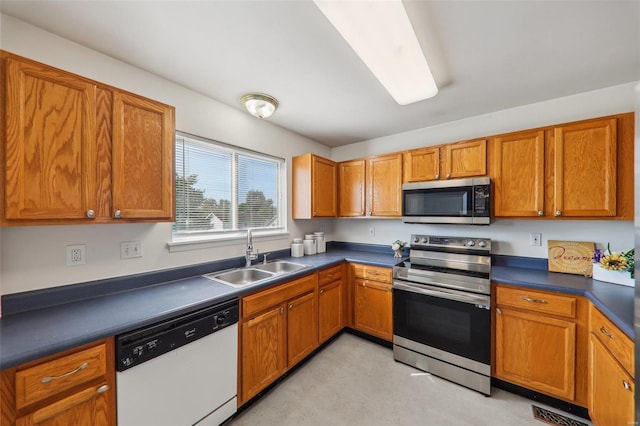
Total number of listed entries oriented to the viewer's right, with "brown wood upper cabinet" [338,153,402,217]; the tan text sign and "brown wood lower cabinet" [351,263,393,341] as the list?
0

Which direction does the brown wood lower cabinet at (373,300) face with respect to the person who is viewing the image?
facing the viewer and to the left of the viewer

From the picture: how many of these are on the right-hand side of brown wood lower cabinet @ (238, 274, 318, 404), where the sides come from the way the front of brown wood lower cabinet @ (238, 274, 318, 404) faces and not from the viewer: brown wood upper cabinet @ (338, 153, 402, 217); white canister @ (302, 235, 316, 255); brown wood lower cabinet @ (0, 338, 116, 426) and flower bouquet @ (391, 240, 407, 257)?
1

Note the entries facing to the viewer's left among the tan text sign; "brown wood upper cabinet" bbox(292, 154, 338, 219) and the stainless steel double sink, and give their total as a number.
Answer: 0

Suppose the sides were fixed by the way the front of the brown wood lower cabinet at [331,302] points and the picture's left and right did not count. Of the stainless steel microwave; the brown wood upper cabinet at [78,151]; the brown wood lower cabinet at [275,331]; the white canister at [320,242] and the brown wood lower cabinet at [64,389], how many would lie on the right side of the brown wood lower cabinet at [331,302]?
3

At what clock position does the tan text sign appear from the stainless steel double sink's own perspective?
The tan text sign is roughly at 11 o'clock from the stainless steel double sink.

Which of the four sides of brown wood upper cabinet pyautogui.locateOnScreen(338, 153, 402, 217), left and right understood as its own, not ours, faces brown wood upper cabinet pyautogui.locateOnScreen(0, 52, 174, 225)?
front

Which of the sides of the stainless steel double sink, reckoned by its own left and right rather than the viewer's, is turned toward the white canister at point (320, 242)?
left

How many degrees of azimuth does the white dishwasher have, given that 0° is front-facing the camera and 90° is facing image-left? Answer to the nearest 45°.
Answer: approximately 315°

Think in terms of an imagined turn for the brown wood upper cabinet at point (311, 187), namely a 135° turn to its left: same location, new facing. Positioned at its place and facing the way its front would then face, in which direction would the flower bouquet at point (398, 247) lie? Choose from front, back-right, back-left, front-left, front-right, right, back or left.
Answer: right

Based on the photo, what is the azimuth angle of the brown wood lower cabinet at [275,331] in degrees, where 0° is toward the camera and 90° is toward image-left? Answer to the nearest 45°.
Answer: approximately 315°

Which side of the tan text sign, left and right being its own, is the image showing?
front

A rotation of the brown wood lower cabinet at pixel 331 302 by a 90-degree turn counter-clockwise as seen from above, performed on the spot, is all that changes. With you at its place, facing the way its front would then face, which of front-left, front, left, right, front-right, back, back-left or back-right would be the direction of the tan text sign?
front-right

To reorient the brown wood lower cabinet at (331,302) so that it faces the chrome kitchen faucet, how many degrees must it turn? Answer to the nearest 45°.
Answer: approximately 135° to its right
